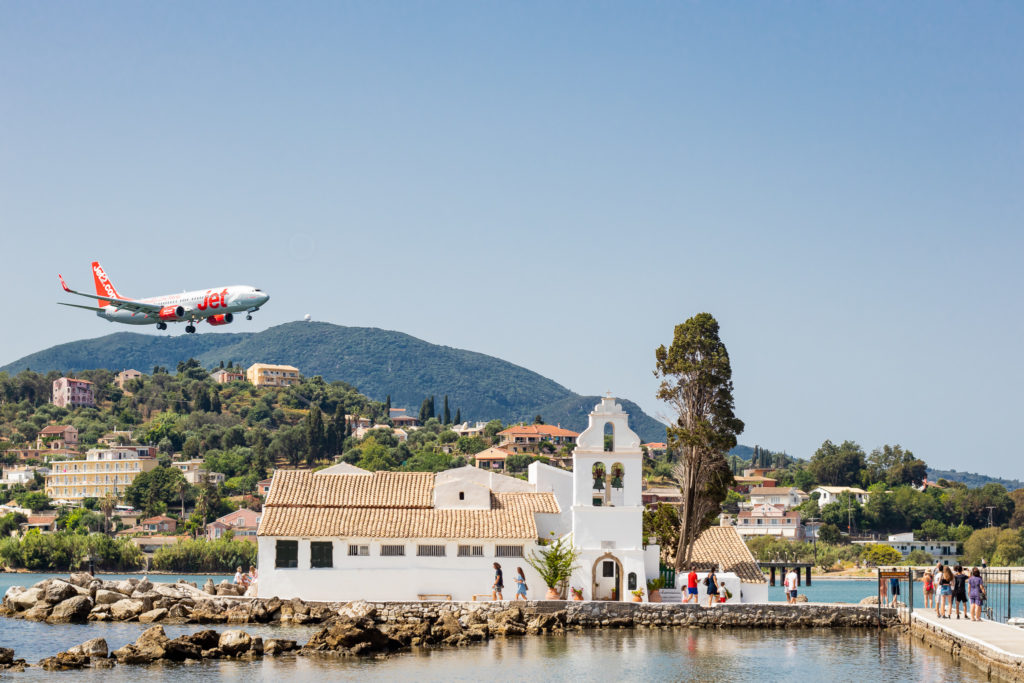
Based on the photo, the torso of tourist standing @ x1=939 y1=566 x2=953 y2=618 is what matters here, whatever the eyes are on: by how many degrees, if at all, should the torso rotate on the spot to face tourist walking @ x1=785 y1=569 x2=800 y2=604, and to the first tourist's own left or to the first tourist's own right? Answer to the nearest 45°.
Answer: approximately 45° to the first tourist's own left

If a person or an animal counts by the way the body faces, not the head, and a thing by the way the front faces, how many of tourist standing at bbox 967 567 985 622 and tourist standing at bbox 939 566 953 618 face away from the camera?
2

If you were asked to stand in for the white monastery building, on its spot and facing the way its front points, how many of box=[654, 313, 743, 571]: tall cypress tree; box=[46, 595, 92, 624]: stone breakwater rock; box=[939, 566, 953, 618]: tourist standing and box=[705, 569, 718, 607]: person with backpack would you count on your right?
1

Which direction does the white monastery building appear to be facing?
toward the camera

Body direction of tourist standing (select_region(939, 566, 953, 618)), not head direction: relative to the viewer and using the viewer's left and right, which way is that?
facing away from the viewer

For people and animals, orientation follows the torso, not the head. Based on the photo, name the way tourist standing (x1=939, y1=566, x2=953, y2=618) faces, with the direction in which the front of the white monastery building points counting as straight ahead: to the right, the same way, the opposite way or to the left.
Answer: the opposite way

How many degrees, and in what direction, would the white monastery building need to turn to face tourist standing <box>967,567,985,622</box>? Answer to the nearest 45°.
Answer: approximately 45° to its left

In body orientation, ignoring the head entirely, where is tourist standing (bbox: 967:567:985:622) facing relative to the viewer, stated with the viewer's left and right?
facing away from the viewer

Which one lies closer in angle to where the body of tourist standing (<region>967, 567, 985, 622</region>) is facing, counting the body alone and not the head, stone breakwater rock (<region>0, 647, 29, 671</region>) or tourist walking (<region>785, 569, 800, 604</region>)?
the tourist walking

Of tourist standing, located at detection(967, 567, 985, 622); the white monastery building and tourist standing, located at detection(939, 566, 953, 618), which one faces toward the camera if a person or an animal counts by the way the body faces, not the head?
the white monastery building

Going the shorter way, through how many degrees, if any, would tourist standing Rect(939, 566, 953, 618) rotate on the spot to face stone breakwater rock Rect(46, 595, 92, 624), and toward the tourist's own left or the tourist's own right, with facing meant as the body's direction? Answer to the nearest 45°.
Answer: approximately 90° to the tourist's own left
